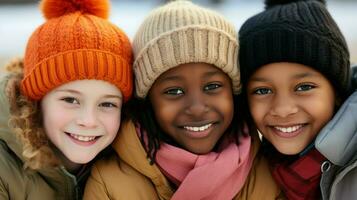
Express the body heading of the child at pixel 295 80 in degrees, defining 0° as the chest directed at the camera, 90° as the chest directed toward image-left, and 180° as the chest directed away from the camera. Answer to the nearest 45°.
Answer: approximately 0°

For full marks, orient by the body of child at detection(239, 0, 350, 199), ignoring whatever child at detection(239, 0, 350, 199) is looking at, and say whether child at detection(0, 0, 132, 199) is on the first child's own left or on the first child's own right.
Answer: on the first child's own right
